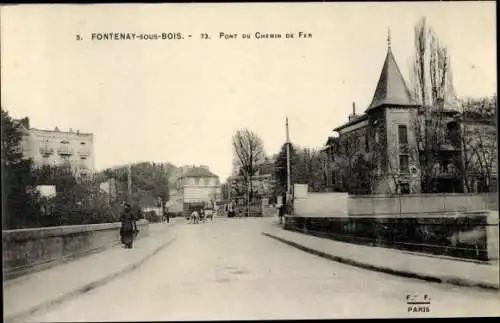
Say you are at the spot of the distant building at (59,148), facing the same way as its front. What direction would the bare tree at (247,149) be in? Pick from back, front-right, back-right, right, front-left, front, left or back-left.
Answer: left

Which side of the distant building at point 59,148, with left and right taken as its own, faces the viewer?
front

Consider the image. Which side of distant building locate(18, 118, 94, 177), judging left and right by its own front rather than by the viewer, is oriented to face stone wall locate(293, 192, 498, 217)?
front
